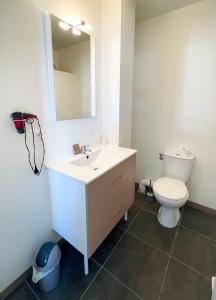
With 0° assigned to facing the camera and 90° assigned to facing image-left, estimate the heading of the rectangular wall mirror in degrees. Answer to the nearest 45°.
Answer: approximately 315°

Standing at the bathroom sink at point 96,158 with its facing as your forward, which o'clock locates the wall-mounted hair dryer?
The wall-mounted hair dryer is roughly at 3 o'clock from the bathroom sink.

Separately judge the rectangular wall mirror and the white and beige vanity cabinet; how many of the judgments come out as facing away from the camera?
0

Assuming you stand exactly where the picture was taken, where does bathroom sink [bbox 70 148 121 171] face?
facing the viewer and to the right of the viewer

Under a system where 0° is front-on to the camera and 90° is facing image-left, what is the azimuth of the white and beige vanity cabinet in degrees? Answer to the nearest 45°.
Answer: approximately 315°

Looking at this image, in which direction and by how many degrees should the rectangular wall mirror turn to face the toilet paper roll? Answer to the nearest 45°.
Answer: approximately 45° to its left
